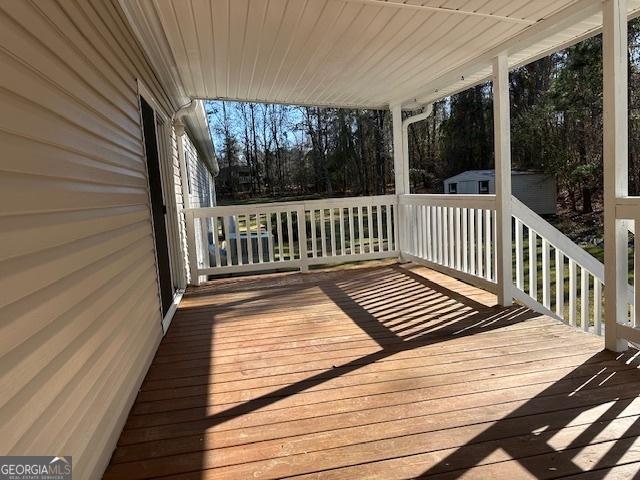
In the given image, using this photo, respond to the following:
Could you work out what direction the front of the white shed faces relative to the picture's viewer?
facing the viewer and to the left of the viewer

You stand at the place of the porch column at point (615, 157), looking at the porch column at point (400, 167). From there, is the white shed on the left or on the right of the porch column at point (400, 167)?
right

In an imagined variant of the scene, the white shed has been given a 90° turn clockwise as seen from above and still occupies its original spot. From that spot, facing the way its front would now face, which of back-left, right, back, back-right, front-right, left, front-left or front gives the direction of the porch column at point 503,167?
back-left

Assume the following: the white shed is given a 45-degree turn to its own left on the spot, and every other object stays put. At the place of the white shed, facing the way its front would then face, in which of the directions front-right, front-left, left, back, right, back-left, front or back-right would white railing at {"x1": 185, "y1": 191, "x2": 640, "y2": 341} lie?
front

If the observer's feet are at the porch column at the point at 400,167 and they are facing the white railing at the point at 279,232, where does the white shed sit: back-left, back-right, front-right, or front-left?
back-right

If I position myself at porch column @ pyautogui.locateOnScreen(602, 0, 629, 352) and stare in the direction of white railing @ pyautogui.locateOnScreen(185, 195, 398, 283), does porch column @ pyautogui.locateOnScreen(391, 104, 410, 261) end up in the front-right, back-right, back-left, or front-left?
front-right

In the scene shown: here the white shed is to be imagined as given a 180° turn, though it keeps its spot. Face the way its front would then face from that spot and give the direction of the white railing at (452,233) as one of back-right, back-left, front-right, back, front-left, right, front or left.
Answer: back-right

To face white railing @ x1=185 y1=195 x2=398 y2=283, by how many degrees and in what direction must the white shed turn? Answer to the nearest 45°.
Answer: approximately 45° to its left

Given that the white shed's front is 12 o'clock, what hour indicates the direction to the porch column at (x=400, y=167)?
The porch column is roughly at 11 o'clock from the white shed.
